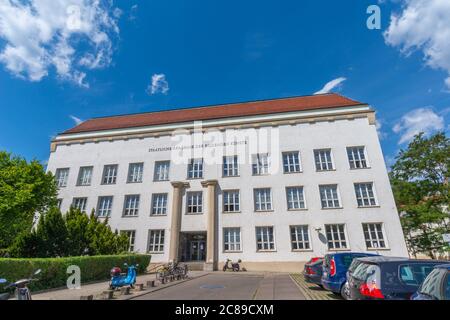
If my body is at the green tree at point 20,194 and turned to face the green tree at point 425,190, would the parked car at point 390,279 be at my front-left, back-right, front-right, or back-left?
front-right

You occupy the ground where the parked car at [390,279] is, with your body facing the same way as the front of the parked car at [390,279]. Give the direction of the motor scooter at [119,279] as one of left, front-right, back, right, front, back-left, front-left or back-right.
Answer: back-left

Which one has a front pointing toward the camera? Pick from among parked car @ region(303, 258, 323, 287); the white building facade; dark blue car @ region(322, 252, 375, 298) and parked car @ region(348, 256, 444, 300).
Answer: the white building facade

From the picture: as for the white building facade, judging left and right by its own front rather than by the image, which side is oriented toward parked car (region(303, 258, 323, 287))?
front

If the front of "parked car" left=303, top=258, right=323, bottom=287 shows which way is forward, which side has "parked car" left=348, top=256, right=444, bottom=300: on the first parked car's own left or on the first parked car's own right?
on the first parked car's own right

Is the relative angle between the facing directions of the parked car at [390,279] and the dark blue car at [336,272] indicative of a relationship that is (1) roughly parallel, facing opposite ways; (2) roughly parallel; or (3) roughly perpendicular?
roughly parallel

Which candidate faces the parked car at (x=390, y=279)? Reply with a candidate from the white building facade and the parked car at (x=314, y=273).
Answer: the white building facade

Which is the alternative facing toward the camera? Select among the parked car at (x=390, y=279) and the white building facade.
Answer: the white building facade

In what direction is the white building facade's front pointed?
toward the camera

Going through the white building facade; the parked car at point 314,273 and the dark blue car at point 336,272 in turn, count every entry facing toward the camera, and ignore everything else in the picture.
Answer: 1

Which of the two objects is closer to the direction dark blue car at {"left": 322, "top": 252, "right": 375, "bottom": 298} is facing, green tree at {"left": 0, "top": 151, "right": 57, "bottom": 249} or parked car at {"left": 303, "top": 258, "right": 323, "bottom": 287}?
the parked car

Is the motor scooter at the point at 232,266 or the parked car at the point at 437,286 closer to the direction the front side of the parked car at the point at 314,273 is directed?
the motor scooter

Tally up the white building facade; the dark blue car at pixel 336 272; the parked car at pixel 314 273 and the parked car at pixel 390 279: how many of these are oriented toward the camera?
1
